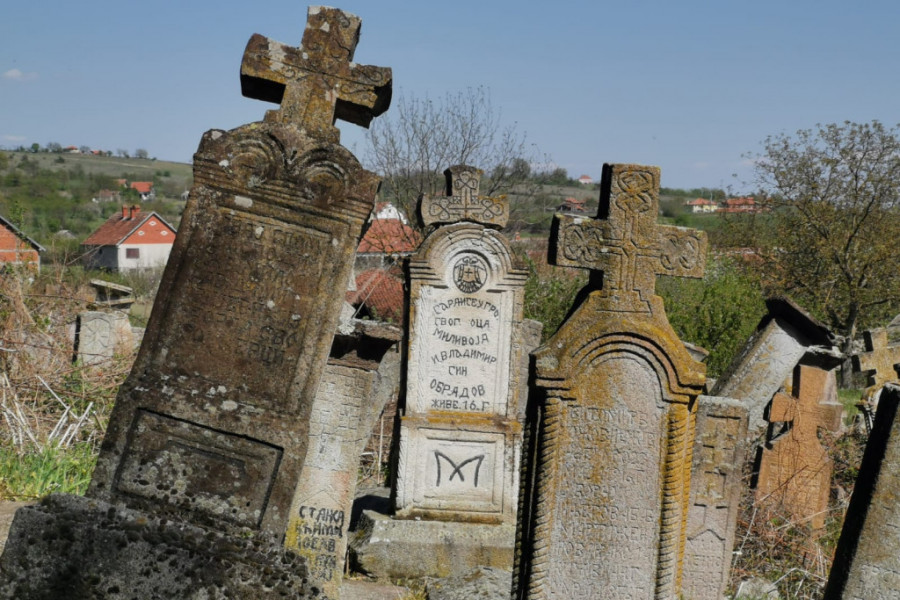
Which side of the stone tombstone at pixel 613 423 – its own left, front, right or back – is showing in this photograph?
front

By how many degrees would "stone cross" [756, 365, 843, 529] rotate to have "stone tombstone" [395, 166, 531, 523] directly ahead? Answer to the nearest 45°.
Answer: approximately 45° to its right

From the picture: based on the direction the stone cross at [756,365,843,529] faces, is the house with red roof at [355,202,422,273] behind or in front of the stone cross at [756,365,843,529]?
behind

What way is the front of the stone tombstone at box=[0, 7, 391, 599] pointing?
toward the camera

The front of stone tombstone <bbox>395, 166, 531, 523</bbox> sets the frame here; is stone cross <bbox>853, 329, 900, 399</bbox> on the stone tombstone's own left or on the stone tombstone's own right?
on the stone tombstone's own left

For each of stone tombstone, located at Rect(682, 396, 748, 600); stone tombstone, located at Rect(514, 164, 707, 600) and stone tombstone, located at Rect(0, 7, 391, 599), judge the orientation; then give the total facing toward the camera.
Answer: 3

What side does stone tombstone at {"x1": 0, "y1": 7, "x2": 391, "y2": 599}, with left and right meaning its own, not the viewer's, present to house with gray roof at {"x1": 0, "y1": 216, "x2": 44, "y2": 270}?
back

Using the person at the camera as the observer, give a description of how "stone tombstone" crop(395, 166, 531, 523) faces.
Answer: facing the viewer

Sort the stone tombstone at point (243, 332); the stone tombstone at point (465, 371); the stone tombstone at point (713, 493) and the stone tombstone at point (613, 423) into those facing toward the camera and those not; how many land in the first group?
4

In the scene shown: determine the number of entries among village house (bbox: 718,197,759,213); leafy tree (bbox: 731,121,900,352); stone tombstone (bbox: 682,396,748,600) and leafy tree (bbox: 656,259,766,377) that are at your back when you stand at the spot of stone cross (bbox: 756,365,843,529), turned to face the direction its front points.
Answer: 3

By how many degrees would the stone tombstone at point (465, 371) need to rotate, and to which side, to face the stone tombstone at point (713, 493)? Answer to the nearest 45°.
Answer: approximately 45° to its left

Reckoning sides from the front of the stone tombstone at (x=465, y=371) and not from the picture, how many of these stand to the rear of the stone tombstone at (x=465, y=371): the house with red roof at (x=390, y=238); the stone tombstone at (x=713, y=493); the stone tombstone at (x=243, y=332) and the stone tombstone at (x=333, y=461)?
1

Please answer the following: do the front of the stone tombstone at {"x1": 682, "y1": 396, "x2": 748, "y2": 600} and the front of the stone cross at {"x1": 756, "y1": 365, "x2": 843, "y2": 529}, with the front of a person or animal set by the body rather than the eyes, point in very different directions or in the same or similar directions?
same or similar directions

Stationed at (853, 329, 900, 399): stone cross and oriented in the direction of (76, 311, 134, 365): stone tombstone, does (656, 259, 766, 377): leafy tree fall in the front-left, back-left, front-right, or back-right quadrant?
front-right

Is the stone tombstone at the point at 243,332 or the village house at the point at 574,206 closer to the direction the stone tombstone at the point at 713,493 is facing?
the stone tombstone

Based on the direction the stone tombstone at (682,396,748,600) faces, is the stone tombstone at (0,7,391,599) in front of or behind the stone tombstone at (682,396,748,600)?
in front

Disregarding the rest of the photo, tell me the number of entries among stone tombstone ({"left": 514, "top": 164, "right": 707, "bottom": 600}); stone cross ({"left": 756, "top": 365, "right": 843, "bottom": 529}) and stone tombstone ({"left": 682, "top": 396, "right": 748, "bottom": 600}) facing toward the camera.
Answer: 3

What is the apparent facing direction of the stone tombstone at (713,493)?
toward the camera
